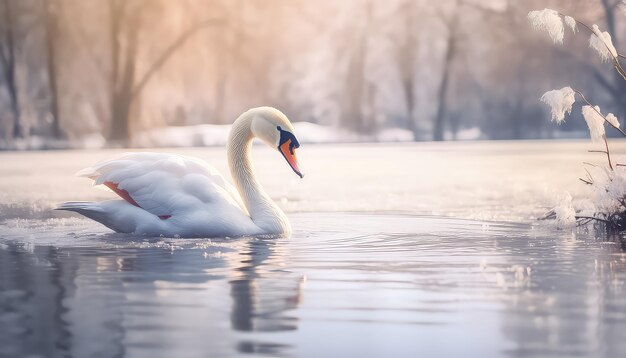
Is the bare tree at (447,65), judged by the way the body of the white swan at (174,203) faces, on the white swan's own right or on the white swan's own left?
on the white swan's own left

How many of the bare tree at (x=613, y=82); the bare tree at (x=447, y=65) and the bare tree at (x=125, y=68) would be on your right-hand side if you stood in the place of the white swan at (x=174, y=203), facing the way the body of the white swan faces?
0

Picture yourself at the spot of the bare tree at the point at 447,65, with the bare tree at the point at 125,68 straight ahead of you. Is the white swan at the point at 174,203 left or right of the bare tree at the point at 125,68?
left

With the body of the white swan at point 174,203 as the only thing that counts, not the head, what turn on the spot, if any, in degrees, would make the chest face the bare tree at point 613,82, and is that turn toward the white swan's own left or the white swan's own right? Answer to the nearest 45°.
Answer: approximately 45° to the white swan's own left

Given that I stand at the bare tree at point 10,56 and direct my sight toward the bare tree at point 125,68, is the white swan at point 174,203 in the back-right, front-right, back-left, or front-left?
front-right

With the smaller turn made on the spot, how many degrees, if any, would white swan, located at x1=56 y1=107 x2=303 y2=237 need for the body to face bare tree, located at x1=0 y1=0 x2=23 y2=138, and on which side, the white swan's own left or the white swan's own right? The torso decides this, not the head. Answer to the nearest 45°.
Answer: approximately 90° to the white swan's own left

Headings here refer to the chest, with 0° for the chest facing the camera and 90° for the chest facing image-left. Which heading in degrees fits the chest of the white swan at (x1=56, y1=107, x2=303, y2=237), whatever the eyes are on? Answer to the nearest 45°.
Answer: approximately 270°

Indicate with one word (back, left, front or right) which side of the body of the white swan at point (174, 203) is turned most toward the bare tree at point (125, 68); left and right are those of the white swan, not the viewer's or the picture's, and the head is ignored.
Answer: left

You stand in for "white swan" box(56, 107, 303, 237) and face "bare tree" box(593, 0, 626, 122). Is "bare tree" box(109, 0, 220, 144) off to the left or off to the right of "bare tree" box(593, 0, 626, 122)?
left

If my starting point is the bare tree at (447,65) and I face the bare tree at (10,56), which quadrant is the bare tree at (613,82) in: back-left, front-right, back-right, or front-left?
back-left

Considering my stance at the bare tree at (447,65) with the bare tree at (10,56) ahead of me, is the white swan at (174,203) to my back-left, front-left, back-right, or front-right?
front-left

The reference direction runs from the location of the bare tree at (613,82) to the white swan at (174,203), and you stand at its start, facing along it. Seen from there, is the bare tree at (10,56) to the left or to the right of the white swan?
right
